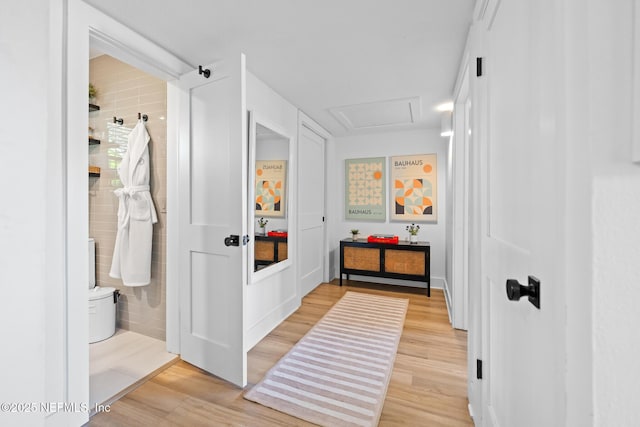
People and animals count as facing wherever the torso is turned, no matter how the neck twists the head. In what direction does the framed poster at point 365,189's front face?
toward the camera

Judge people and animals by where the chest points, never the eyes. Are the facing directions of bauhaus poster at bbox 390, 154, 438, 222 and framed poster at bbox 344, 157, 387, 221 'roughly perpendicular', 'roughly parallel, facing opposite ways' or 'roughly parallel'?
roughly parallel

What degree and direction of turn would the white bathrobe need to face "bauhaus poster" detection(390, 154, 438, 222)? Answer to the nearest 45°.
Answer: approximately 135° to its left

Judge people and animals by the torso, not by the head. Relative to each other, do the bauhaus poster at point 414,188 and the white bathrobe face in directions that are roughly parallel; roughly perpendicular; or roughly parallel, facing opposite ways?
roughly parallel

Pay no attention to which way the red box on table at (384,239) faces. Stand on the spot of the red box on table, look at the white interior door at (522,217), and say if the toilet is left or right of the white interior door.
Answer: right

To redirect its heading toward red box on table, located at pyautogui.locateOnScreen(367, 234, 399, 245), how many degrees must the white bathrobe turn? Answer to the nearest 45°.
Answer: approximately 135° to its left

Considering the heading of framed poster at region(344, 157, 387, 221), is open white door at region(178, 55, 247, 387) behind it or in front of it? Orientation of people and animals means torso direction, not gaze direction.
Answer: in front

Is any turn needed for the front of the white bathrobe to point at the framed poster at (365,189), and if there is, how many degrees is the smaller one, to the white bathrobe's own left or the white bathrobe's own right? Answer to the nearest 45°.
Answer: approximately 135° to the white bathrobe's own left

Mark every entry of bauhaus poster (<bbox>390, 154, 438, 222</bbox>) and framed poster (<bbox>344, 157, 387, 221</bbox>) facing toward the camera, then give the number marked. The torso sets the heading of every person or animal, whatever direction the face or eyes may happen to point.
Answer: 2

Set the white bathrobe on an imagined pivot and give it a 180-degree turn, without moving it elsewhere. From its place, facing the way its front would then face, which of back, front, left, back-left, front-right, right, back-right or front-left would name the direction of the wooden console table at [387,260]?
front-right

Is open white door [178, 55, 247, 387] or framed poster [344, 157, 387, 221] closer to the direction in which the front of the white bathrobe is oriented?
the open white door

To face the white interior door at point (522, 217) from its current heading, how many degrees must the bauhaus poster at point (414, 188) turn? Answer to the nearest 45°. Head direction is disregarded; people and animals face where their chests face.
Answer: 0° — it already faces it

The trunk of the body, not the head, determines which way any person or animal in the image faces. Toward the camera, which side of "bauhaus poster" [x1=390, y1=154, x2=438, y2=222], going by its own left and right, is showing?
front

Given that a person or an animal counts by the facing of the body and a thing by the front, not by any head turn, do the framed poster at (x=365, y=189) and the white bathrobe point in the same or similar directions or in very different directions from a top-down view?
same or similar directions

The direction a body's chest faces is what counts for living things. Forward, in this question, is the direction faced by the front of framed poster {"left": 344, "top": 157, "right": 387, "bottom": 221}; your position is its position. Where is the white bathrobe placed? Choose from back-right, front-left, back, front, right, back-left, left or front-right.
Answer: front-right
